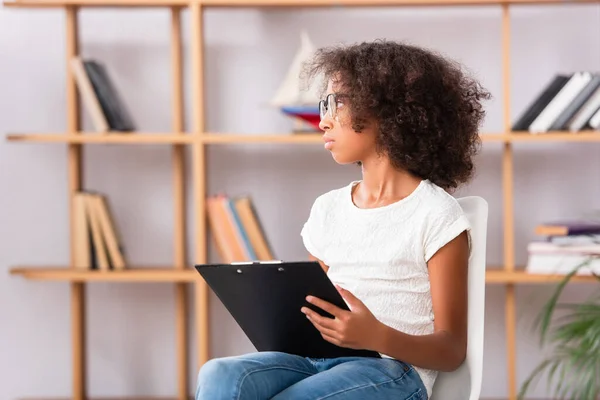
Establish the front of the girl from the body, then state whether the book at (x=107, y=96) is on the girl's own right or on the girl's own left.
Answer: on the girl's own right

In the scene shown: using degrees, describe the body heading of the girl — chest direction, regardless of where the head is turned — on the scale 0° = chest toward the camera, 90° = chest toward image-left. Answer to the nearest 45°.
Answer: approximately 45°

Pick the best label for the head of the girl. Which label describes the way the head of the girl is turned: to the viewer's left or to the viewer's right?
to the viewer's left

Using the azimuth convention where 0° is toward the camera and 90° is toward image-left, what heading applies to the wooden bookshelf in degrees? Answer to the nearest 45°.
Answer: approximately 0°

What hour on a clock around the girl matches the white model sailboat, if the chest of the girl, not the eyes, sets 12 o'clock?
The white model sailboat is roughly at 4 o'clock from the girl.
